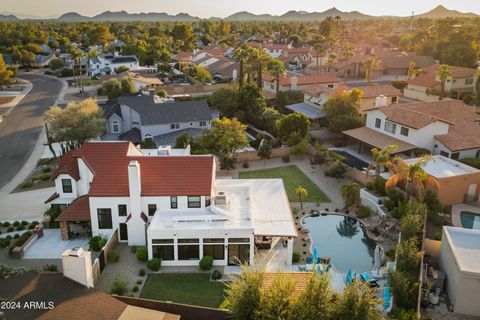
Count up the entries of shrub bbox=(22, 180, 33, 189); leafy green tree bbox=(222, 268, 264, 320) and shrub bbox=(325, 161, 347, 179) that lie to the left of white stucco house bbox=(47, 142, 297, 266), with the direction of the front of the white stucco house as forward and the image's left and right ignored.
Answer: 1

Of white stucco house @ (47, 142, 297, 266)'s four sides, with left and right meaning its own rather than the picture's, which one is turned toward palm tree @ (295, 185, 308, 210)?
back

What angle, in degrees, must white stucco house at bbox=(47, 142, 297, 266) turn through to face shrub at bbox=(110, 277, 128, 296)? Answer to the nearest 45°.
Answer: approximately 45° to its left

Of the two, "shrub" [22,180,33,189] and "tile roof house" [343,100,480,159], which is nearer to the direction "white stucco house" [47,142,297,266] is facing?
the shrub

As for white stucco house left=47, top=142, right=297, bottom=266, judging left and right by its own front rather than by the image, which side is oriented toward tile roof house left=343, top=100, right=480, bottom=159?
back

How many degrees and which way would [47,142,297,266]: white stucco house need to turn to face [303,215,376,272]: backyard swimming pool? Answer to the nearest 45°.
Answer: approximately 180°

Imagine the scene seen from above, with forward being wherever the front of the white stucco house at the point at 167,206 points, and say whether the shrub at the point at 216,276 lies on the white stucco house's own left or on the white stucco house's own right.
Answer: on the white stucco house's own left

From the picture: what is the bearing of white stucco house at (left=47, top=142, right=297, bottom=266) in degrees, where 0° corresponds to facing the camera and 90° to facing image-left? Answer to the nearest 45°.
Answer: approximately 90°

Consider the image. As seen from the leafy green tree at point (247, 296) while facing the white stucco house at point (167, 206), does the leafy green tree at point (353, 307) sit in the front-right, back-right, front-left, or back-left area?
back-right

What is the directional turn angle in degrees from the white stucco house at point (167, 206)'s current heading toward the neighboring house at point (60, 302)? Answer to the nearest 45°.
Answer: approximately 45° to its left

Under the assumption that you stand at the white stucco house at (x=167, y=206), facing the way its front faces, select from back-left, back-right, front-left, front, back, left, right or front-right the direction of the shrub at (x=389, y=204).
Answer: back

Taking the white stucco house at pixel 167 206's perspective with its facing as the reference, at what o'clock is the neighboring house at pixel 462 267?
The neighboring house is roughly at 7 o'clock from the white stucco house.

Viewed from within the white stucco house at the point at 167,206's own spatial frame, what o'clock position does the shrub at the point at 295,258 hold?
The shrub is roughly at 7 o'clock from the white stucco house.

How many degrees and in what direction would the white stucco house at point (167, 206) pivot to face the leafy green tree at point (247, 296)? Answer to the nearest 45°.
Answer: approximately 90° to its left

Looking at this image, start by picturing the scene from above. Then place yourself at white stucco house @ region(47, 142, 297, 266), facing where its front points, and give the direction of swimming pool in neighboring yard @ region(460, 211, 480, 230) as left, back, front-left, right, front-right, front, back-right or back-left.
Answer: back

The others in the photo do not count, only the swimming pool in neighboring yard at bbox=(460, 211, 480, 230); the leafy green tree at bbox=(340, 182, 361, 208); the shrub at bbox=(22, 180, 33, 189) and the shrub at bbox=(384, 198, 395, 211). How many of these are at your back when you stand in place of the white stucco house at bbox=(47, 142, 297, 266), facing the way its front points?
3
